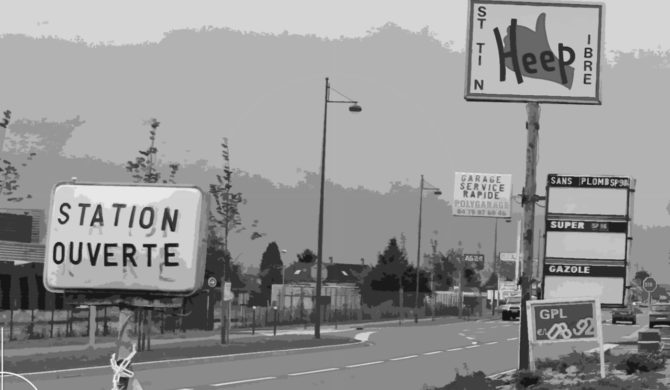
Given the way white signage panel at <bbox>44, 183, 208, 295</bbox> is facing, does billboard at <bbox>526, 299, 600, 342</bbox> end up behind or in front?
behind

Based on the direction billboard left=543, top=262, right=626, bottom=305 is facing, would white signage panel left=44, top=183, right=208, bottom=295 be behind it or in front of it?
in front

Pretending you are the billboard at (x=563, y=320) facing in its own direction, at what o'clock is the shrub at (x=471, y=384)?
The shrub is roughly at 2 o'clock from the billboard.

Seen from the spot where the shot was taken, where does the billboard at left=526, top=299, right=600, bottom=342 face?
facing the viewer

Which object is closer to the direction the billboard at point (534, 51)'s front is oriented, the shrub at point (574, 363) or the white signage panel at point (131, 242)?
the white signage panel

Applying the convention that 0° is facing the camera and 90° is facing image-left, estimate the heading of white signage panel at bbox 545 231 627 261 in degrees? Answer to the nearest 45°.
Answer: approximately 0°

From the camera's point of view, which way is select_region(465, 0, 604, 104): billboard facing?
toward the camera

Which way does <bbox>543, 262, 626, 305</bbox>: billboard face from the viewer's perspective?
toward the camera
